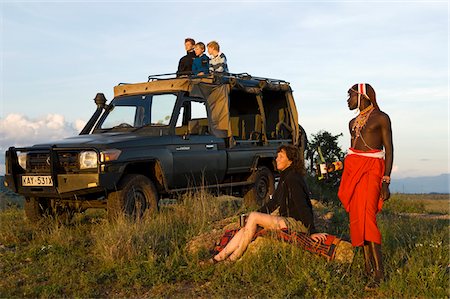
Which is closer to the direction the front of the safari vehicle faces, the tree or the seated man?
the seated man

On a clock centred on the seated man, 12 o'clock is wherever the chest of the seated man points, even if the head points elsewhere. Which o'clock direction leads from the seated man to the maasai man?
The maasai man is roughly at 7 o'clock from the seated man.

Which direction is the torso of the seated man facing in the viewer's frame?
to the viewer's left

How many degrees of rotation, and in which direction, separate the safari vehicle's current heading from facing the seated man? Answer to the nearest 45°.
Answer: approximately 90° to its left

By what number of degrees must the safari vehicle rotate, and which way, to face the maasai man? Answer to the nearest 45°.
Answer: approximately 90° to its left

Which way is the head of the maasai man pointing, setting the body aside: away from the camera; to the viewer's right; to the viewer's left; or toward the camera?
to the viewer's left

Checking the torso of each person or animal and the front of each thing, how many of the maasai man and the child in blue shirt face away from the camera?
0

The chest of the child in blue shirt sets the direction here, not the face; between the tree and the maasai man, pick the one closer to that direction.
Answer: the maasai man

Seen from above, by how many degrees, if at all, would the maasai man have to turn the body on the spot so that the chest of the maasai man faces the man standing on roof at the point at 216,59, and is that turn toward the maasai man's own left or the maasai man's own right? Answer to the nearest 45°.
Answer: approximately 90° to the maasai man's own right
